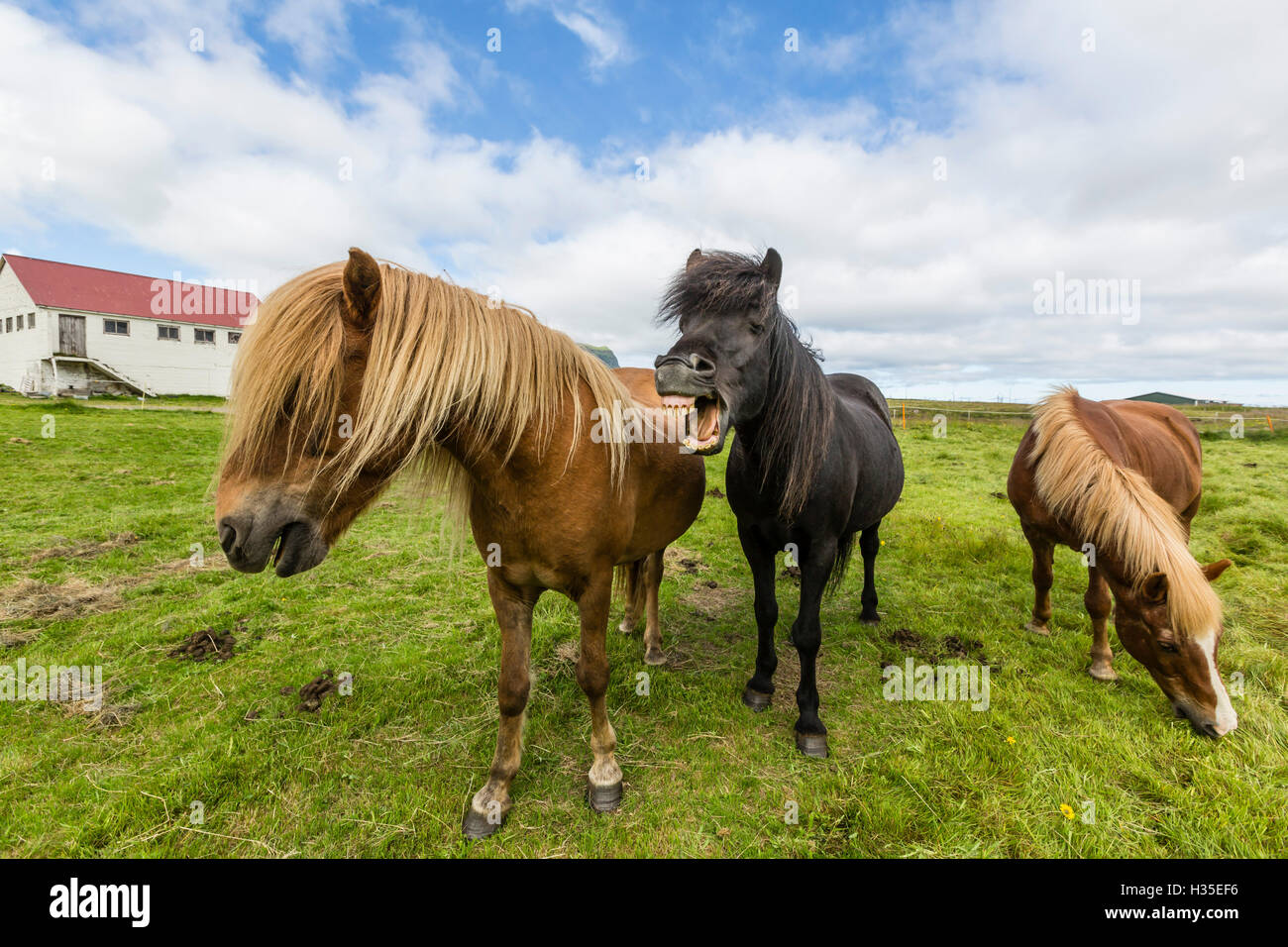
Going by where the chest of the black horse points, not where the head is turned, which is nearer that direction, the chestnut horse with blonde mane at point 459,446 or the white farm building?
the chestnut horse with blonde mane

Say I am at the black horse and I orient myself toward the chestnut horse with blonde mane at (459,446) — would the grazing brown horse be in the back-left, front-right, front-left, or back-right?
back-left

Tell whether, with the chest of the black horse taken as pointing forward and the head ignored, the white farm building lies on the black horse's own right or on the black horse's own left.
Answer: on the black horse's own right

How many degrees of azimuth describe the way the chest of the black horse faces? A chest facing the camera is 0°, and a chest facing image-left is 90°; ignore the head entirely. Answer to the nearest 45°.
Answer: approximately 45°

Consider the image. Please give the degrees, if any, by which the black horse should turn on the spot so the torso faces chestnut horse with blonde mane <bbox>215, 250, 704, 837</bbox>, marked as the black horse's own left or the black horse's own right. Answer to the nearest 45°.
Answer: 0° — it already faces it
